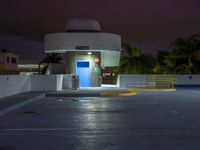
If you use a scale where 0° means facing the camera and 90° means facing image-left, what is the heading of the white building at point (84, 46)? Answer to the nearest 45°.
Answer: approximately 0°

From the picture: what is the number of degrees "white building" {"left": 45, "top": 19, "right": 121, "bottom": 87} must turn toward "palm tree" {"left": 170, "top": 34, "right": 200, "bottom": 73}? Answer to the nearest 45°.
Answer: approximately 135° to its left

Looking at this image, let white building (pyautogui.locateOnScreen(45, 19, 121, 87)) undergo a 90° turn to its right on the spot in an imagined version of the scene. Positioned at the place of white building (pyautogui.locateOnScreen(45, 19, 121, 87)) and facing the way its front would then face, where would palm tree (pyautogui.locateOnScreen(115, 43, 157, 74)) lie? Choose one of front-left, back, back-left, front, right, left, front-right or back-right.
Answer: back-right
